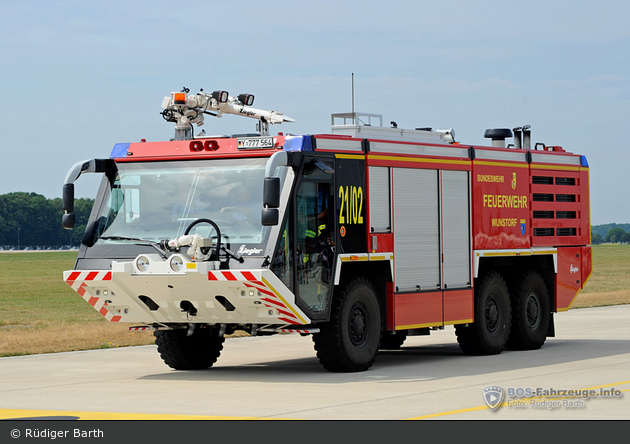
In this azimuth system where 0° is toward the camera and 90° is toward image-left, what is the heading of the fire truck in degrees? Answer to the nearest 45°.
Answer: approximately 45°
